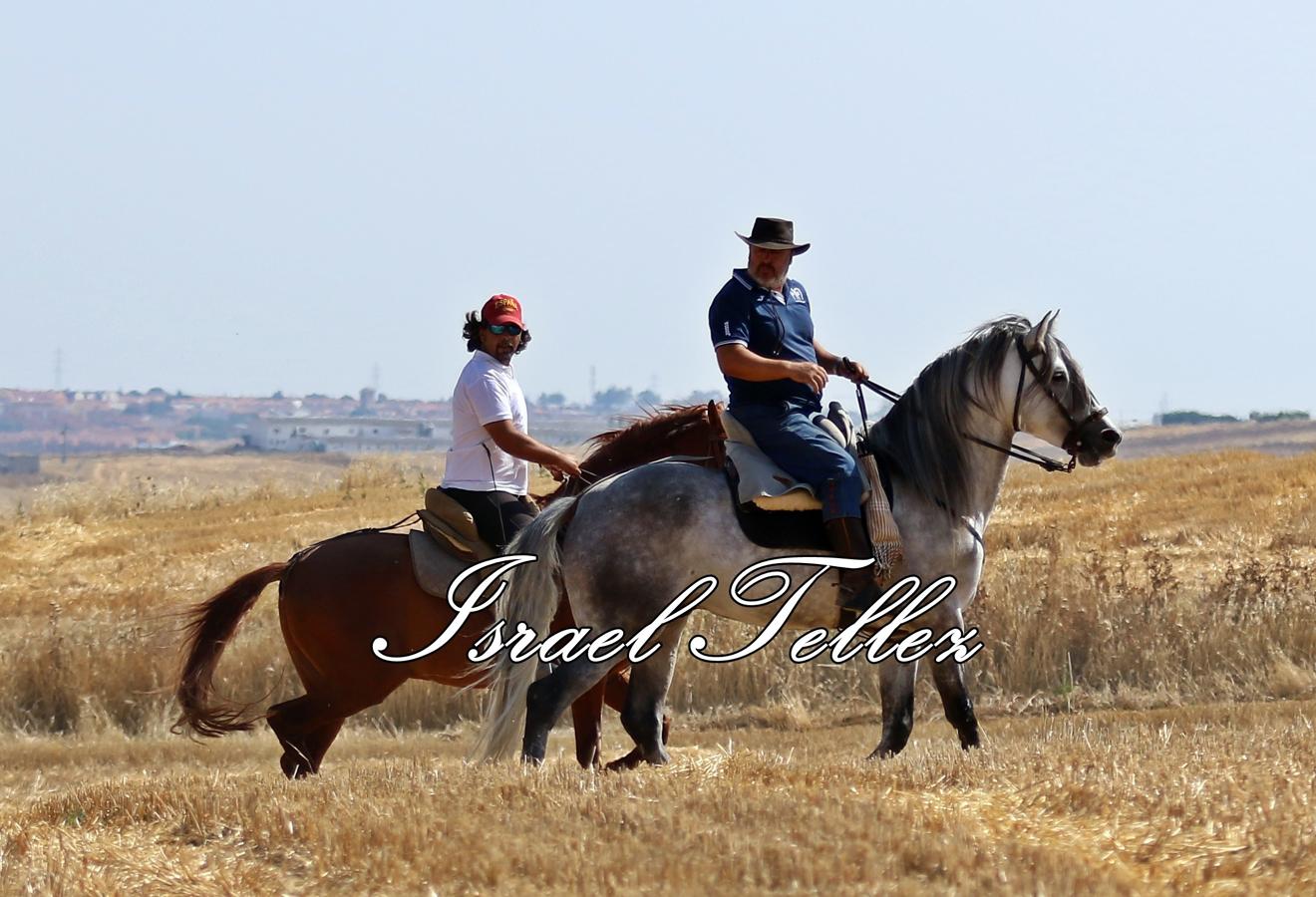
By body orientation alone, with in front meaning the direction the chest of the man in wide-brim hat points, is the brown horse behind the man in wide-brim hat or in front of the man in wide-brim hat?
behind

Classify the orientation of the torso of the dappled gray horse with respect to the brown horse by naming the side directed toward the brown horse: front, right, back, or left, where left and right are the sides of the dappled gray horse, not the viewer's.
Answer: back

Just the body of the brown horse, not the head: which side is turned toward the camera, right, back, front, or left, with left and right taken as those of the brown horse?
right

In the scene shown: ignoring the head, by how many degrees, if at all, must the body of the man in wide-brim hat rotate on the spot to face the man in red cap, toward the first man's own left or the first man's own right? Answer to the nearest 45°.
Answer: approximately 180°

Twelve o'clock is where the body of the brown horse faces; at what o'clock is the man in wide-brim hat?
The man in wide-brim hat is roughly at 1 o'clock from the brown horse.

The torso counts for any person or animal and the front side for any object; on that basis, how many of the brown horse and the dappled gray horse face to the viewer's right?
2

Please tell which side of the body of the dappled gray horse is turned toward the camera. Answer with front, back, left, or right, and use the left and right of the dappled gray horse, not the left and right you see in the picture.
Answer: right

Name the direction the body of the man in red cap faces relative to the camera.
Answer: to the viewer's right
